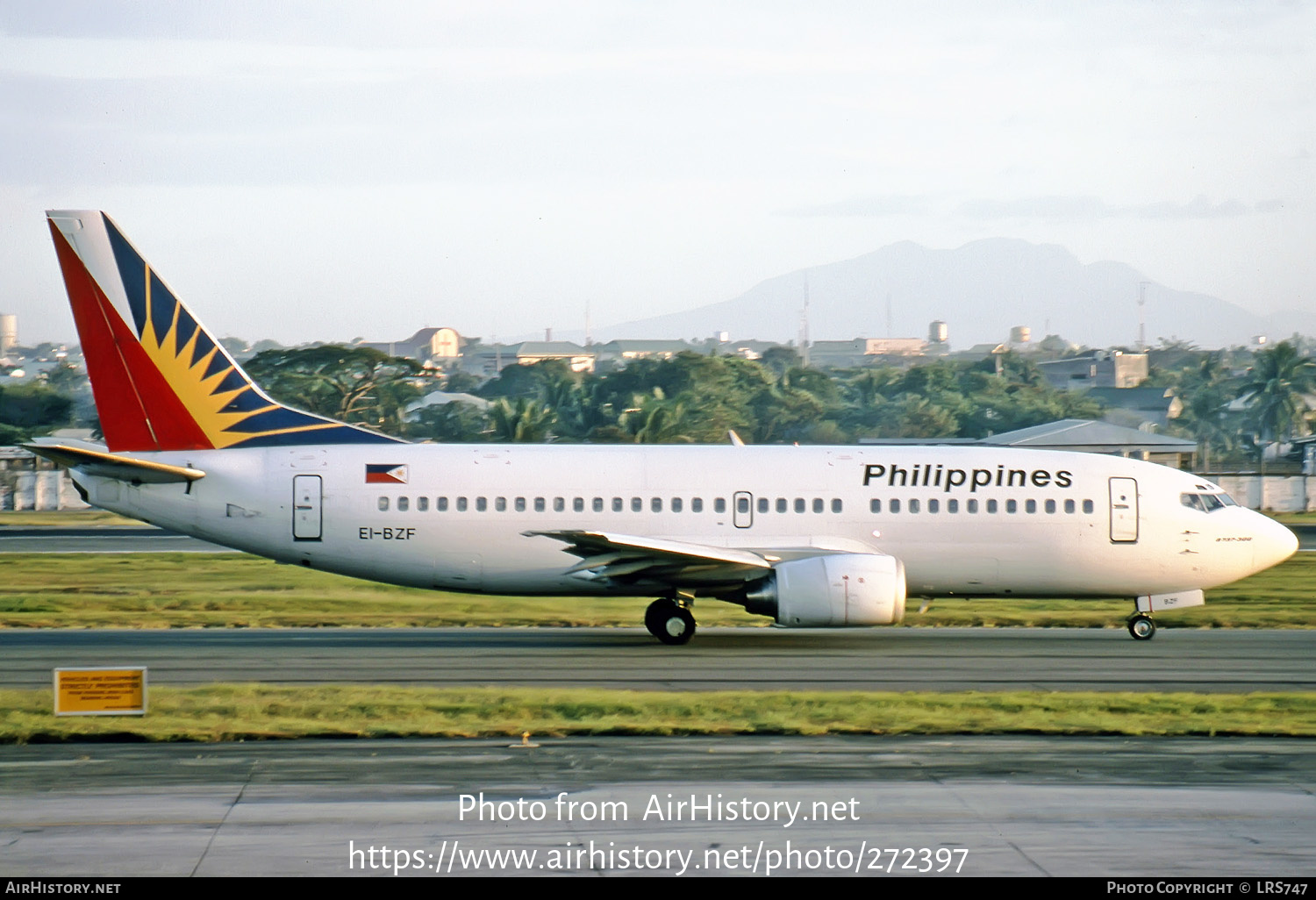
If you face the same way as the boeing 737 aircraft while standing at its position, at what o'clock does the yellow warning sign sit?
The yellow warning sign is roughly at 4 o'clock from the boeing 737 aircraft.

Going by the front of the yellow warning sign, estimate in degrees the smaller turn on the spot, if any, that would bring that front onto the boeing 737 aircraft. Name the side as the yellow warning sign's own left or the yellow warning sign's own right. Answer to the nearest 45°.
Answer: approximately 135° to the yellow warning sign's own left

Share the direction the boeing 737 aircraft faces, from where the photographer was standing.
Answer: facing to the right of the viewer

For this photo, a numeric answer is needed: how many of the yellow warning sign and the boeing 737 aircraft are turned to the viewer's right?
1

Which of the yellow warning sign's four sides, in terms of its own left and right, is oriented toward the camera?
front

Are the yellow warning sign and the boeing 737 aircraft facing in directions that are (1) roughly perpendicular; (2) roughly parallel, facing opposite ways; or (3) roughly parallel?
roughly perpendicular

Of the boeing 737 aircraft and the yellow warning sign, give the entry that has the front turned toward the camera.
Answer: the yellow warning sign
